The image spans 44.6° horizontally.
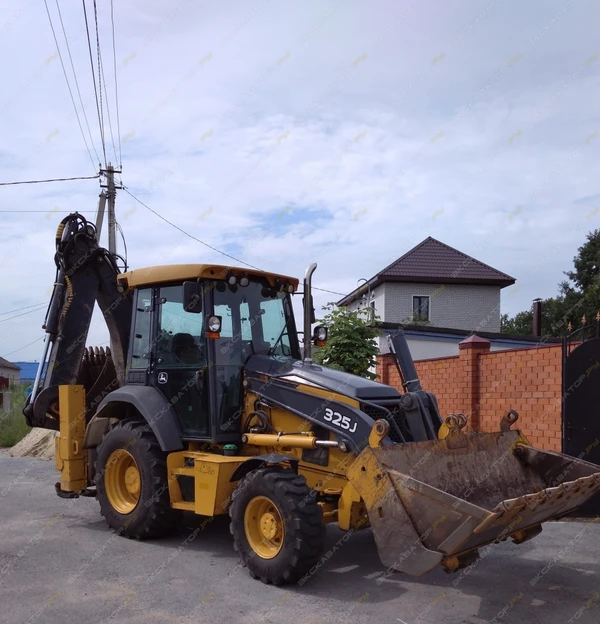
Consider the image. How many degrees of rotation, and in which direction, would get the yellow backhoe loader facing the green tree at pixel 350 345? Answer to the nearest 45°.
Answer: approximately 135° to its left

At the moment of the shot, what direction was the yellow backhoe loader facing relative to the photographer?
facing the viewer and to the right of the viewer

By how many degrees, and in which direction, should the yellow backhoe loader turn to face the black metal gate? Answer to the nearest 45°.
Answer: approximately 90° to its left

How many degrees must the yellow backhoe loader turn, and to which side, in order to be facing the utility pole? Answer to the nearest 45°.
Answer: approximately 135° to its left

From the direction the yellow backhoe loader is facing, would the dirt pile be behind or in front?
behind

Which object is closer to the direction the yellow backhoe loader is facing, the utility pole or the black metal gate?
the black metal gate
